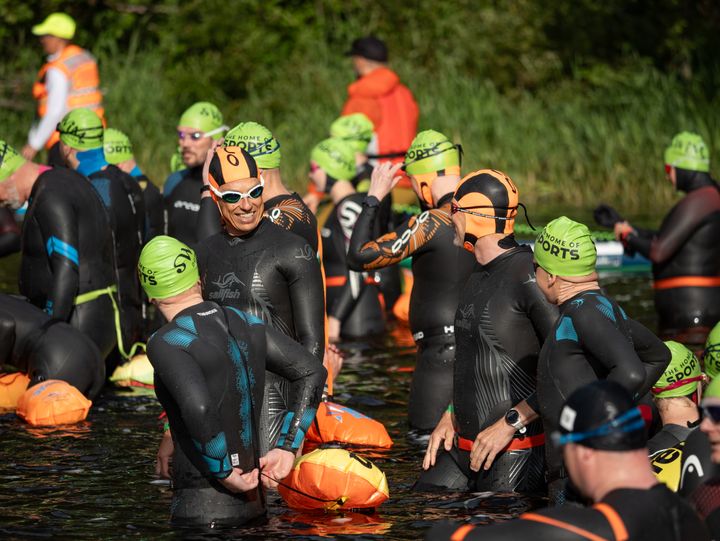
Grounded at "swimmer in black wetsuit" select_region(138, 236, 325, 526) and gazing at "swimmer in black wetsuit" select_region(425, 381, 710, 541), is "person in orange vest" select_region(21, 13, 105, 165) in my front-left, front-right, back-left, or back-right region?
back-left

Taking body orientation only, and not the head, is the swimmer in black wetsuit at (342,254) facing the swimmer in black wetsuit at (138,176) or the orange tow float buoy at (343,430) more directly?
the swimmer in black wetsuit

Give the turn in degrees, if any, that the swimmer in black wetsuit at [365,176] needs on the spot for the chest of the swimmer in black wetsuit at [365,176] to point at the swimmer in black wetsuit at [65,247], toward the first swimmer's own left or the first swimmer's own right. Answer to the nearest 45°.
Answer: approximately 45° to the first swimmer's own left

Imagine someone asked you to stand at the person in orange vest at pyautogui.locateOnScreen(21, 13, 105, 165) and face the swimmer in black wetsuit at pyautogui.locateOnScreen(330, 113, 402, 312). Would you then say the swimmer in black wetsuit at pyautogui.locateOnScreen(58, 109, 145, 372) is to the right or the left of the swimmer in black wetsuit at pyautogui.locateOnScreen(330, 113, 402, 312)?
right

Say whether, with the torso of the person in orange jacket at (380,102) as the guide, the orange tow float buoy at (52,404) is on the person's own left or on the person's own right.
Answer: on the person's own left
